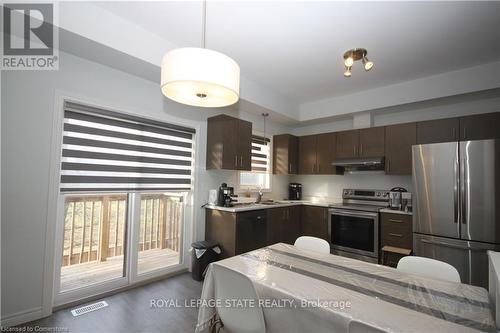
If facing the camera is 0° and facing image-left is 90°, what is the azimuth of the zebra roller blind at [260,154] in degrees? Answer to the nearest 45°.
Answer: approximately 315°

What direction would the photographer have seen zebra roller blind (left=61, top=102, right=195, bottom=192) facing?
facing the viewer and to the right of the viewer

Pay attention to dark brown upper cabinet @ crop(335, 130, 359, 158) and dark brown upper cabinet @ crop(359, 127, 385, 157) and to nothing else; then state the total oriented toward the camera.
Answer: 2

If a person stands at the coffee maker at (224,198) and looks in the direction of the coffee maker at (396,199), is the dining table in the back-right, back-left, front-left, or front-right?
front-right

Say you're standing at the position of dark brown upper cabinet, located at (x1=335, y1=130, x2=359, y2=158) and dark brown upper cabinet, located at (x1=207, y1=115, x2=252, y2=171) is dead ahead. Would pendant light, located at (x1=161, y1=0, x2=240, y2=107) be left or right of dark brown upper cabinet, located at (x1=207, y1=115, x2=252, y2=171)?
left

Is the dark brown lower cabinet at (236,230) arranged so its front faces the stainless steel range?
no

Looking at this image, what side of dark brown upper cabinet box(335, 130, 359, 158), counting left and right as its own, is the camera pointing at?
front

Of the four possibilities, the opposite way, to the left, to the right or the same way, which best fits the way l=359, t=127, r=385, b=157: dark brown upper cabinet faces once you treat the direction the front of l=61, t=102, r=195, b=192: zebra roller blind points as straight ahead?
to the right

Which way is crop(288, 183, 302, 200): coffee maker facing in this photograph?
toward the camera

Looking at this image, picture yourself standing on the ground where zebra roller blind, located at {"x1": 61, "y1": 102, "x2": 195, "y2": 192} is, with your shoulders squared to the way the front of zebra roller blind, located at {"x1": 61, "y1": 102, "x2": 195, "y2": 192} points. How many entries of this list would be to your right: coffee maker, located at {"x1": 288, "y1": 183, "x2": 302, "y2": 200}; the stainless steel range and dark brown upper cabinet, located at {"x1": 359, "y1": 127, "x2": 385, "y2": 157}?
0

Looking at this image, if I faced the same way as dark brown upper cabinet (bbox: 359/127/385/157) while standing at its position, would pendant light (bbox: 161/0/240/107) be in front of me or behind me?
in front

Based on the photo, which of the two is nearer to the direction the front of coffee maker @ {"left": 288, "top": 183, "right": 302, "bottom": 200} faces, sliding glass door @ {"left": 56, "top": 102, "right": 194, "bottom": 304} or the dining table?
the dining table

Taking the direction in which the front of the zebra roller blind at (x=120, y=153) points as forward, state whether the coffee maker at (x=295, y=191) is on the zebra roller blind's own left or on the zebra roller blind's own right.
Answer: on the zebra roller blind's own left

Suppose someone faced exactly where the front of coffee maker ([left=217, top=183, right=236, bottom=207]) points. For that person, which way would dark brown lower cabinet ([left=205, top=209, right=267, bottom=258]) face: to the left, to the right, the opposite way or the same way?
the same way

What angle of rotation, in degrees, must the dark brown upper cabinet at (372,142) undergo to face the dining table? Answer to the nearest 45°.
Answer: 0° — it already faces it
